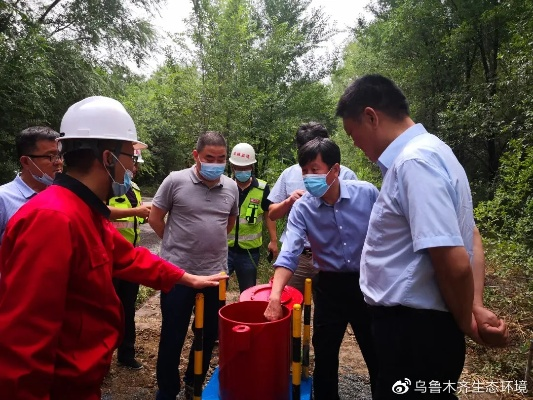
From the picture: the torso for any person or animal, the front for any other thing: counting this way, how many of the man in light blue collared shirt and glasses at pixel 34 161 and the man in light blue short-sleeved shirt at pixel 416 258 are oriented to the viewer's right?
1

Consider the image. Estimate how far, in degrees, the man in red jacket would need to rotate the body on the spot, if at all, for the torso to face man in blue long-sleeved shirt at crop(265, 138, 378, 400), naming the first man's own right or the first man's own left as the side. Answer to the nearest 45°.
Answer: approximately 45° to the first man's own left

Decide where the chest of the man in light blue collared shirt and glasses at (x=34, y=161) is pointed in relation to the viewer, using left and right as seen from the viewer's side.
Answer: facing to the right of the viewer

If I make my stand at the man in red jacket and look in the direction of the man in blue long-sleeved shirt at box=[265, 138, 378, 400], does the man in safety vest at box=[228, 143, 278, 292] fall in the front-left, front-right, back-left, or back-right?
front-left

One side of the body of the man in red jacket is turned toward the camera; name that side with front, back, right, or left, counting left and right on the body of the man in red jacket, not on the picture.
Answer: right

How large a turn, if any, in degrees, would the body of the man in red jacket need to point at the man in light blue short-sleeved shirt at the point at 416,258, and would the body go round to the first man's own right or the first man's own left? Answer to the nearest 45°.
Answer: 0° — they already face them

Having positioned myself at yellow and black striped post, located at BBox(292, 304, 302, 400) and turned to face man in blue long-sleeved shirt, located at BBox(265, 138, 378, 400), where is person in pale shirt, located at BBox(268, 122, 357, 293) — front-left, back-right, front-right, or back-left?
front-left

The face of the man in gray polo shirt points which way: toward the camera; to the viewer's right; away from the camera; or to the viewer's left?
toward the camera

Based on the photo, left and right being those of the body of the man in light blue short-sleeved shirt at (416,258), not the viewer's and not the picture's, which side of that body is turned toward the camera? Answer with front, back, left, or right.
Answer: left

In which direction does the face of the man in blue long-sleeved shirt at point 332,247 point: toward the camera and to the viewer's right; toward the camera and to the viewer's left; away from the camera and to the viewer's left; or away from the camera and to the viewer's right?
toward the camera and to the viewer's left
